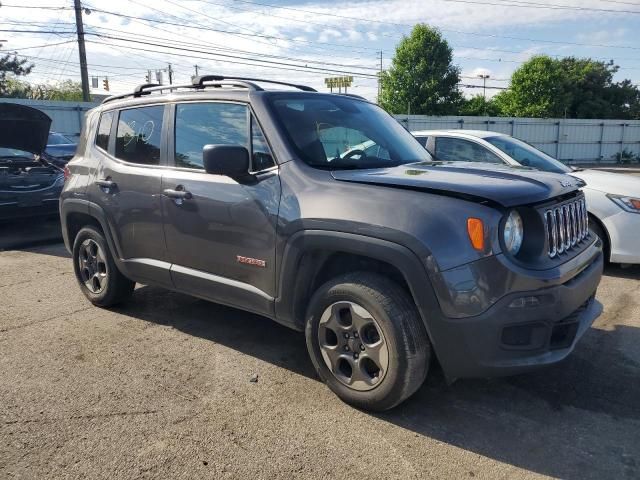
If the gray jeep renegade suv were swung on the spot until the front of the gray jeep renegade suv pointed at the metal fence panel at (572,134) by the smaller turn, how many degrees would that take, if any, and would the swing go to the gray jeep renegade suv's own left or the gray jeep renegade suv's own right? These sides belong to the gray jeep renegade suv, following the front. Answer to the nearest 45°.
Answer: approximately 90° to the gray jeep renegade suv's own left

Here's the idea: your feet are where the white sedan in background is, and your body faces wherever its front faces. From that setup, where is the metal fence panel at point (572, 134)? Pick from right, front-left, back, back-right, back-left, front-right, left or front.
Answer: back-left

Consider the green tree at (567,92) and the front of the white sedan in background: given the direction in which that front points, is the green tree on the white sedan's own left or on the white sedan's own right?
on the white sedan's own left

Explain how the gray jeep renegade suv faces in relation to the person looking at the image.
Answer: facing the viewer and to the right of the viewer

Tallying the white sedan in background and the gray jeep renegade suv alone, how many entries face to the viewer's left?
0

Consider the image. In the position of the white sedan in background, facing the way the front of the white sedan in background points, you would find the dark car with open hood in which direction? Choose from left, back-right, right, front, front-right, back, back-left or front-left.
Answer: back-right

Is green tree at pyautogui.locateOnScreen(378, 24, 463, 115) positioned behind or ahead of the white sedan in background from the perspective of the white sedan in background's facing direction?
behind

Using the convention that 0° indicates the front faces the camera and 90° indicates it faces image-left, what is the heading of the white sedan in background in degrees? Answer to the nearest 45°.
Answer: approximately 315°

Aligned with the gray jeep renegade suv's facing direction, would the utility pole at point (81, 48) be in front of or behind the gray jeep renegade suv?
behind
